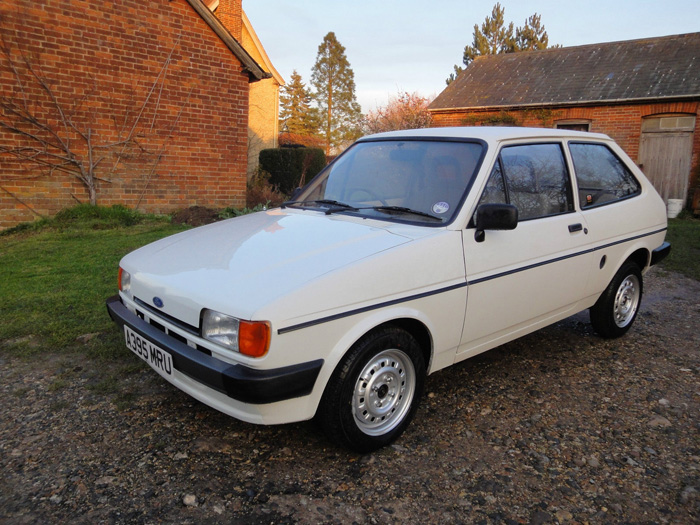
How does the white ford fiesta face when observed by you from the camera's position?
facing the viewer and to the left of the viewer

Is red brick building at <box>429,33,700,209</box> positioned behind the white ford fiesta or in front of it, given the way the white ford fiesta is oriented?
behind

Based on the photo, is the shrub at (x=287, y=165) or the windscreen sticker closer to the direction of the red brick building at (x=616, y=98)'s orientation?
the windscreen sticker

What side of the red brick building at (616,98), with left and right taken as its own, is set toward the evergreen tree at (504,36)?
back

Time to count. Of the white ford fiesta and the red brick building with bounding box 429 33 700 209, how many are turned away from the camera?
0

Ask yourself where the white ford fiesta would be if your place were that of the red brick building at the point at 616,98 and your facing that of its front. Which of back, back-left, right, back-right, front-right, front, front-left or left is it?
front

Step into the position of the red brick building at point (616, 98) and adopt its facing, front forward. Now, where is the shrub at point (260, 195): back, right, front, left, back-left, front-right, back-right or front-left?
front-right

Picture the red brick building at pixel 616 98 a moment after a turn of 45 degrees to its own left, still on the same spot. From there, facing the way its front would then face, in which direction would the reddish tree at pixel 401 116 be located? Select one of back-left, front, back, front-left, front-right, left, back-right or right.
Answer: back

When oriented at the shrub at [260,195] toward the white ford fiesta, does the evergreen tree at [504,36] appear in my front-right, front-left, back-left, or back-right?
back-left

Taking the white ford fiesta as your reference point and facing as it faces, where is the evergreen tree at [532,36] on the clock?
The evergreen tree is roughly at 5 o'clock from the white ford fiesta.

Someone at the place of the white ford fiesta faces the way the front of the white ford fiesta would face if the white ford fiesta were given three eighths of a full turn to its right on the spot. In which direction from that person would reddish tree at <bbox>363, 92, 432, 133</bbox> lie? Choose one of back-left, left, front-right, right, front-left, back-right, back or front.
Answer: front

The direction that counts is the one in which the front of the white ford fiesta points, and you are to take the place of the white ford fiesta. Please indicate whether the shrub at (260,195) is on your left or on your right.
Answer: on your right

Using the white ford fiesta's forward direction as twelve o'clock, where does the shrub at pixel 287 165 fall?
The shrub is roughly at 4 o'clock from the white ford fiesta.

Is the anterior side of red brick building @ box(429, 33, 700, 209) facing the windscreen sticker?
yes

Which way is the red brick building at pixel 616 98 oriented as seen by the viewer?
toward the camera
